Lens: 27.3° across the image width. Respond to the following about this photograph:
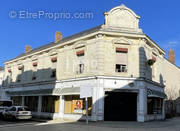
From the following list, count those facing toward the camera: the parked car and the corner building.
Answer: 1

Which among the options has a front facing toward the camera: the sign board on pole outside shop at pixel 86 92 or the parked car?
the sign board on pole outside shop

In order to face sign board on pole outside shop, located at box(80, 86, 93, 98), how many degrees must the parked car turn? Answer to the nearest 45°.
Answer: approximately 180°

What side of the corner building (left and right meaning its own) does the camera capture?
front

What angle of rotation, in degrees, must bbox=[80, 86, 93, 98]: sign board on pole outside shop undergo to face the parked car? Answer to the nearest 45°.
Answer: approximately 135° to its right

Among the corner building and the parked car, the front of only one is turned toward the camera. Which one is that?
the corner building

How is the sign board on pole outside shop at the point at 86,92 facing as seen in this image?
toward the camera

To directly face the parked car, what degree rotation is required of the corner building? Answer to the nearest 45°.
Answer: approximately 90° to its right
